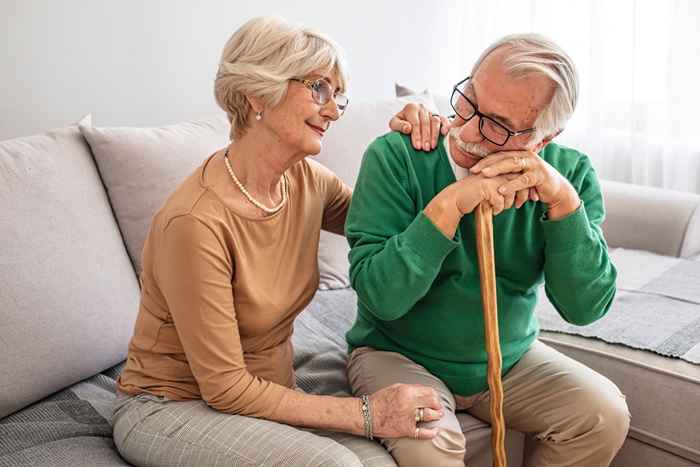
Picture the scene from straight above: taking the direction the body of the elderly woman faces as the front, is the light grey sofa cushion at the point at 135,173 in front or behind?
behind

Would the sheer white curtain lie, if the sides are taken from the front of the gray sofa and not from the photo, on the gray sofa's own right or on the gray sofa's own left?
on the gray sofa's own left

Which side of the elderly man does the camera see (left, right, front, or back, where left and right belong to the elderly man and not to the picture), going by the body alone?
front

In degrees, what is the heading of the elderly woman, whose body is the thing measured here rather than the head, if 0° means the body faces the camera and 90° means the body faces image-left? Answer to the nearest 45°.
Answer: approximately 315°

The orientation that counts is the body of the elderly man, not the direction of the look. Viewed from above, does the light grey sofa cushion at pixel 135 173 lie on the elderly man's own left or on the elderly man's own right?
on the elderly man's own right

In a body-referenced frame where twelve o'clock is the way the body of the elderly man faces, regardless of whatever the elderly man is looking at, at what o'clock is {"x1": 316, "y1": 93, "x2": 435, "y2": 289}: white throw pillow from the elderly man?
The white throw pillow is roughly at 5 o'clock from the elderly man.

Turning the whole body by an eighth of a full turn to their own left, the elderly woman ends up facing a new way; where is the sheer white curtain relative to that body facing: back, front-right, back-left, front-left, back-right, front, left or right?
front-left

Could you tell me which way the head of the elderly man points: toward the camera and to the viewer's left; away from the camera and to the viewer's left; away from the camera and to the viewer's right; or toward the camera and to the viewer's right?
toward the camera and to the viewer's left
